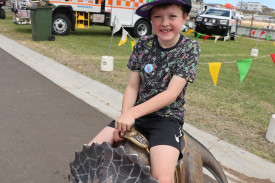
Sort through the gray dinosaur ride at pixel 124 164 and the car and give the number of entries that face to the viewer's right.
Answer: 0

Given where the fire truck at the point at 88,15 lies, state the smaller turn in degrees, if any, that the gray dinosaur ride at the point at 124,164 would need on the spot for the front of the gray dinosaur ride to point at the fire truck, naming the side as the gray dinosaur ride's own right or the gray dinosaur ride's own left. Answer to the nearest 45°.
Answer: approximately 135° to the gray dinosaur ride's own right

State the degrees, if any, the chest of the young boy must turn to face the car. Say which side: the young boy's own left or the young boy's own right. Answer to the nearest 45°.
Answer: approximately 135° to the young boy's own right

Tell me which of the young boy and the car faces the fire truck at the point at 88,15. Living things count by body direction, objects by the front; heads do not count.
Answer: the car

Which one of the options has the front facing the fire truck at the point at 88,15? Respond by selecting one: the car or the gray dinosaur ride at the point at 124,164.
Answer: the car

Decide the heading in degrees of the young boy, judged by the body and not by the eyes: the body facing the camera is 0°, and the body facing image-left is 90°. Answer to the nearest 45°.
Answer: approximately 45°

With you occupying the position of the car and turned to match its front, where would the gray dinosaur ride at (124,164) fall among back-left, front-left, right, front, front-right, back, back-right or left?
front-left

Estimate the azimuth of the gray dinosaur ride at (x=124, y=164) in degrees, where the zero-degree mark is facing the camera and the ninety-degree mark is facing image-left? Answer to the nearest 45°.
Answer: approximately 45°

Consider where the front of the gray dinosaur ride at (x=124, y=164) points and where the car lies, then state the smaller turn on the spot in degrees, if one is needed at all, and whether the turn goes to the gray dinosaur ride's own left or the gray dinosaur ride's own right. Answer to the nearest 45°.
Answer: approximately 135° to the gray dinosaur ride's own right

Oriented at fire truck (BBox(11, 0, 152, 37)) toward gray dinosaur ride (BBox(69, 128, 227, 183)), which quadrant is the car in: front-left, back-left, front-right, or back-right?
back-left
